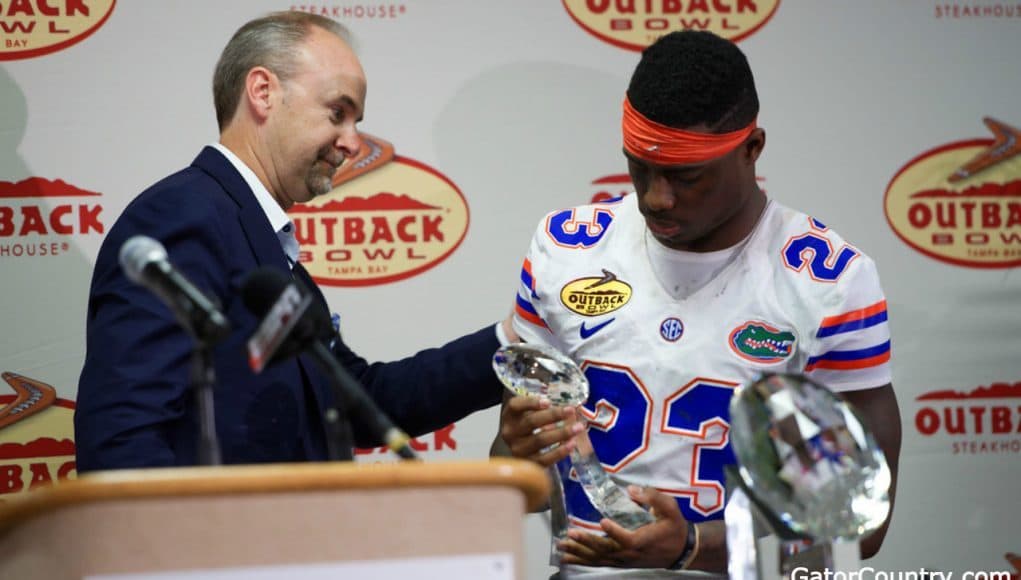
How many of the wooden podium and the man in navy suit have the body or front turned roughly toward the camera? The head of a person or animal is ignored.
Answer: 1

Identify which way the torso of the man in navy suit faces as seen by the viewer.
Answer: to the viewer's right

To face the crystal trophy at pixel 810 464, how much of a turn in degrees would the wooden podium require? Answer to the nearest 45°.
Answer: approximately 90° to its left

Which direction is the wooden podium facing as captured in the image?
toward the camera

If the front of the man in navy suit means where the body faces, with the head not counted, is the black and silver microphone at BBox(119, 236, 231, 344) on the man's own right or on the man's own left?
on the man's own right

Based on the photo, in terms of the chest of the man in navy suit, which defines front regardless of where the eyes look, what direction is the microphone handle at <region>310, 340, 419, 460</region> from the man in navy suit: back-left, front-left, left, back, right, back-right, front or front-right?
right

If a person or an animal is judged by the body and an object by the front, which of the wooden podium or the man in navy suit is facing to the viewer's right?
the man in navy suit

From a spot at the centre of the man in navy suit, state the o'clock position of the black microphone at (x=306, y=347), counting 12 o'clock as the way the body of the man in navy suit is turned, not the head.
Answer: The black microphone is roughly at 3 o'clock from the man in navy suit.

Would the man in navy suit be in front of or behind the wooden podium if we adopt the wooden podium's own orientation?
behind

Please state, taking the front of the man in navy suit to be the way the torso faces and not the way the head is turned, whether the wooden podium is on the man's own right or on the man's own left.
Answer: on the man's own right

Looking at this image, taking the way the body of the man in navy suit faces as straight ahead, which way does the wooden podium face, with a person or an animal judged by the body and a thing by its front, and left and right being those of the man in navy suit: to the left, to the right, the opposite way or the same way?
to the right

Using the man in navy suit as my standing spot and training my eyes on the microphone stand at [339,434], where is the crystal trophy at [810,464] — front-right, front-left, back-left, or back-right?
front-left
